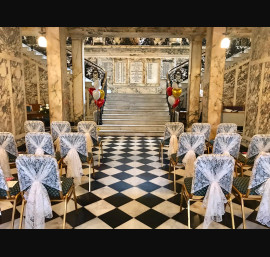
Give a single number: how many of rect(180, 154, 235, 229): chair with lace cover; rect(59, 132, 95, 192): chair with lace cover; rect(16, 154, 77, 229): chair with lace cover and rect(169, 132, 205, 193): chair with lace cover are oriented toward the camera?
0

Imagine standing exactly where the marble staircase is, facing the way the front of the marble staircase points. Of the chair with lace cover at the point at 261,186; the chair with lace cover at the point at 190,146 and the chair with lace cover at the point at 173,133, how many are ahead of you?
3

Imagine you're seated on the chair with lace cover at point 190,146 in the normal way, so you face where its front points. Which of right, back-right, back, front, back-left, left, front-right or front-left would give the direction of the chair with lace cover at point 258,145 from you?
back-right

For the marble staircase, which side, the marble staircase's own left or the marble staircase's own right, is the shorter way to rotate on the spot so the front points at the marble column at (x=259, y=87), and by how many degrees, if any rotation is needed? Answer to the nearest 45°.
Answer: approximately 45° to the marble staircase's own left

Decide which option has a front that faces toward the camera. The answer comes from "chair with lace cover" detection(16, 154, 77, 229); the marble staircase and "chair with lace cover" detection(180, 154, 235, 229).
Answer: the marble staircase

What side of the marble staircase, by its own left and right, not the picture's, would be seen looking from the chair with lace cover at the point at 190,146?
front

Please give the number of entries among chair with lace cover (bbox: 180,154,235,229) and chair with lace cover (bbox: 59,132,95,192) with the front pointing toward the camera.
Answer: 0

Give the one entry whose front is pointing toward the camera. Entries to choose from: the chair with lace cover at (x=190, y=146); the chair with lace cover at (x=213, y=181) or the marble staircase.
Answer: the marble staircase

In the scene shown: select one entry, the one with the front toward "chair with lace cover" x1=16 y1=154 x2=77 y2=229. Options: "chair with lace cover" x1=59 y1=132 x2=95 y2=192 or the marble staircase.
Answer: the marble staircase

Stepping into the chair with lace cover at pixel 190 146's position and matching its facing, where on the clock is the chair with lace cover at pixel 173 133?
the chair with lace cover at pixel 173 133 is roughly at 1 o'clock from the chair with lace cover at pixel 190 146.

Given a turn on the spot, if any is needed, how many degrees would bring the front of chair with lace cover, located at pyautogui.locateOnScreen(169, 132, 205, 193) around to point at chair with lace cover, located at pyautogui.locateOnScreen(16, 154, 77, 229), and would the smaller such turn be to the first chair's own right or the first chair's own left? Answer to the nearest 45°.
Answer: approximately 90° to the first chair's own left

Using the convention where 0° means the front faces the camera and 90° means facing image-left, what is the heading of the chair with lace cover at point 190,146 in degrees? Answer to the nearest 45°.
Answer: approximately 135°

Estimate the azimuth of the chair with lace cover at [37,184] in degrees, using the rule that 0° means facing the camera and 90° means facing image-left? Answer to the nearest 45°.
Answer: approximately 225°

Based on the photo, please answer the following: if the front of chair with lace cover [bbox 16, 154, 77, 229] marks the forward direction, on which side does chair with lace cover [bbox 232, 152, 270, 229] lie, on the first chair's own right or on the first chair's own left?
on the first chair's own right

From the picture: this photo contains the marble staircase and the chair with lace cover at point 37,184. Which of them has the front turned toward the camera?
the marble staircase

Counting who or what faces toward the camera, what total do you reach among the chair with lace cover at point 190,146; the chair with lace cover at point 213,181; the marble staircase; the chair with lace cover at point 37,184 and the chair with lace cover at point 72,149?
1

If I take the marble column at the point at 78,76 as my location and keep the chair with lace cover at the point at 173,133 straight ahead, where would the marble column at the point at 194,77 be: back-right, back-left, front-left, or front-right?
front-left

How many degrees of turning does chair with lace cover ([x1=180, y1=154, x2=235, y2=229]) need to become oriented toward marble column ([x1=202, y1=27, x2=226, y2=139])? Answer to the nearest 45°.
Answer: approximately 45° to its right

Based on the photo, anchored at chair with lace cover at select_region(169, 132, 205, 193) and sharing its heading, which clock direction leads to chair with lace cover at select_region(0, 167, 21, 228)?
chair with lace cover at select_region(0, 167, 21, 228) is roughly at 9 o'clock from chair with lace cover at select_region(169, 132, 205, 193).

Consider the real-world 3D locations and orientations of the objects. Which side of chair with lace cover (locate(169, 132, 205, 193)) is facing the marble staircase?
front

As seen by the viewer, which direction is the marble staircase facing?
toward the camera

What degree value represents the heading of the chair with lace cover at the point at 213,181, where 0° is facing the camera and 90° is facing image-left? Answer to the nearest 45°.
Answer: approximately 135°

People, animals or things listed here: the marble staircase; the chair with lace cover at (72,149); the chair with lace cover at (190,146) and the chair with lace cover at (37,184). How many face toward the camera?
1
